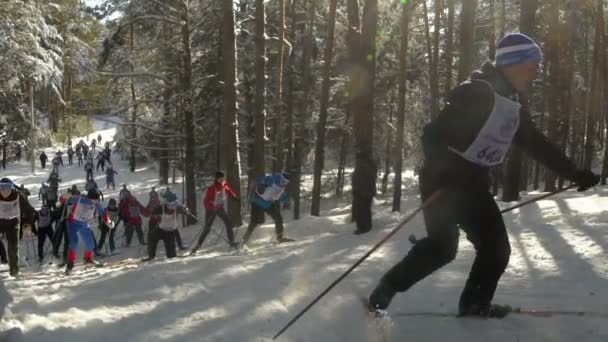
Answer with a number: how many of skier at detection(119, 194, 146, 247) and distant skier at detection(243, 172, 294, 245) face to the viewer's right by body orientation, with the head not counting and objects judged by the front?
1

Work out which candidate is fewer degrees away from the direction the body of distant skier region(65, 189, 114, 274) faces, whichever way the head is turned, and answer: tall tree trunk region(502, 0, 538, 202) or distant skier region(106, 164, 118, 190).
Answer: the tall tree trunk

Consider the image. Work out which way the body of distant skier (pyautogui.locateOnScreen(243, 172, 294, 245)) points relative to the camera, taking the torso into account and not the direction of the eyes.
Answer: to the viewer's right

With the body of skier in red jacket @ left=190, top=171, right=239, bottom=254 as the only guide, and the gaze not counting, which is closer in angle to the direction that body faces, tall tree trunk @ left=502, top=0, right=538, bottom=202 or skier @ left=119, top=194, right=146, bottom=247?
the tall tree trunk

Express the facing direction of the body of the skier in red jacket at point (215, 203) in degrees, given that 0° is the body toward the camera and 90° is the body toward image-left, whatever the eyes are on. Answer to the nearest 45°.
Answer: approximately 315°

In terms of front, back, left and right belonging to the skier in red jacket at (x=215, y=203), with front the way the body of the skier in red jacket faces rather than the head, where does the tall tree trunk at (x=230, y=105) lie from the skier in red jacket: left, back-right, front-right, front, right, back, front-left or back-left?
back-left

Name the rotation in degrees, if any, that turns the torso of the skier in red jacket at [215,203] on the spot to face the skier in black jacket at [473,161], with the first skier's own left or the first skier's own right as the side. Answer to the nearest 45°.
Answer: approximately 45° to the first skier's own right
